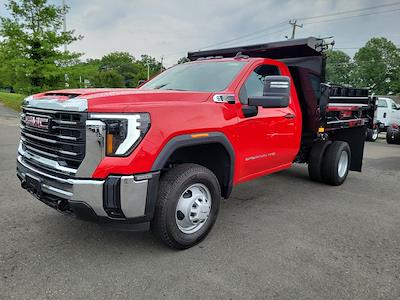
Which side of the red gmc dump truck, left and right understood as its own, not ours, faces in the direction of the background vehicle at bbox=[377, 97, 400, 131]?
back

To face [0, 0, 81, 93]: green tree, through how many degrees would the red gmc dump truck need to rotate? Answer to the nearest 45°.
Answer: approximately 90° to its right

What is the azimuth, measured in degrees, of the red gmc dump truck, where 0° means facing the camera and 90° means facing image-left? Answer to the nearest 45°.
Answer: approximately 45°

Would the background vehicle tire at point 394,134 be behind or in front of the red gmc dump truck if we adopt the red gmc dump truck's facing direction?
behind
